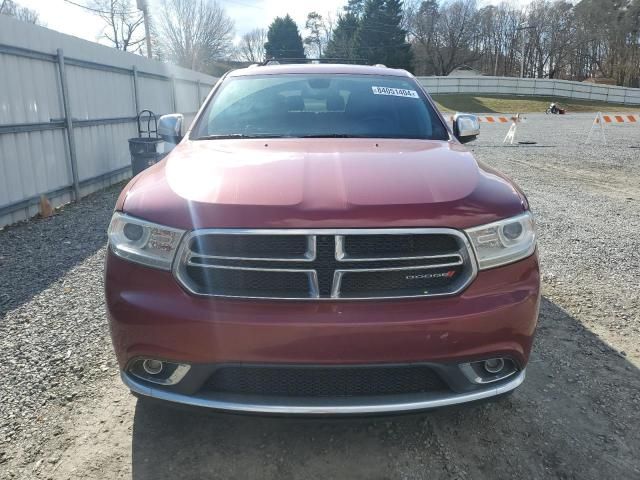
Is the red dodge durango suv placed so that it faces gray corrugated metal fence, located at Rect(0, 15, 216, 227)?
no

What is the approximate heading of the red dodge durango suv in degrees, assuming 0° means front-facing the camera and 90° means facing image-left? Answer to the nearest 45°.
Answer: approximately 0°
